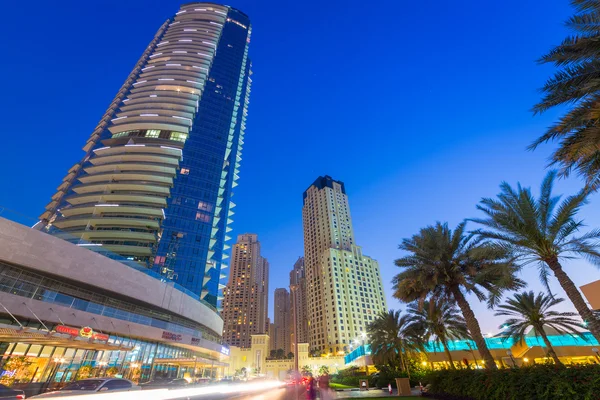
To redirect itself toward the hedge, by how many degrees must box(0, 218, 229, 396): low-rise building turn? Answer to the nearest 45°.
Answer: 0° — it already faces it

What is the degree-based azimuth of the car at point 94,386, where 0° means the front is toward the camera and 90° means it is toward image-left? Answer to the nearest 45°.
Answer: approximately 45°

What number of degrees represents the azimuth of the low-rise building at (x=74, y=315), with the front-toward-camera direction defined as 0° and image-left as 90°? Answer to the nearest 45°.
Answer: approximately 315°

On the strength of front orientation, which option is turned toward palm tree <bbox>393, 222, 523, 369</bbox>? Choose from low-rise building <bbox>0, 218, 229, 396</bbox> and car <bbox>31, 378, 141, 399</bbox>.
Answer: the low-rise building

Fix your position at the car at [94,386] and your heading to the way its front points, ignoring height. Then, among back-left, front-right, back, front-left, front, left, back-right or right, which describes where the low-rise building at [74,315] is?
back-right

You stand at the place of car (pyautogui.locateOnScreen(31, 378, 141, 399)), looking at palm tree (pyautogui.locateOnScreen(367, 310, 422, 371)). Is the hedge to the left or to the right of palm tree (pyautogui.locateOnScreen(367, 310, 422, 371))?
right
